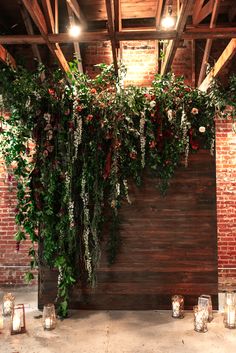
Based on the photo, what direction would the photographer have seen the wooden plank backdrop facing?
facing the viewer

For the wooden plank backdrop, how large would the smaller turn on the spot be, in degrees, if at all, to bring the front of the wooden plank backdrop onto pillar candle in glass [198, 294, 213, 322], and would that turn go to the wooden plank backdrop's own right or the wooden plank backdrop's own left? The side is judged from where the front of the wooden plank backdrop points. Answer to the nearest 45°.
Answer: approximately 45° to the wooden plank backdrop's own left

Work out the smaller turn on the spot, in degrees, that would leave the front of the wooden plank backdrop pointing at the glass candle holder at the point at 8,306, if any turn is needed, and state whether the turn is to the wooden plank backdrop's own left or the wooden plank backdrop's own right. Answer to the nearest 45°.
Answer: approximately 90° to the wooden plank backdrop's own right
